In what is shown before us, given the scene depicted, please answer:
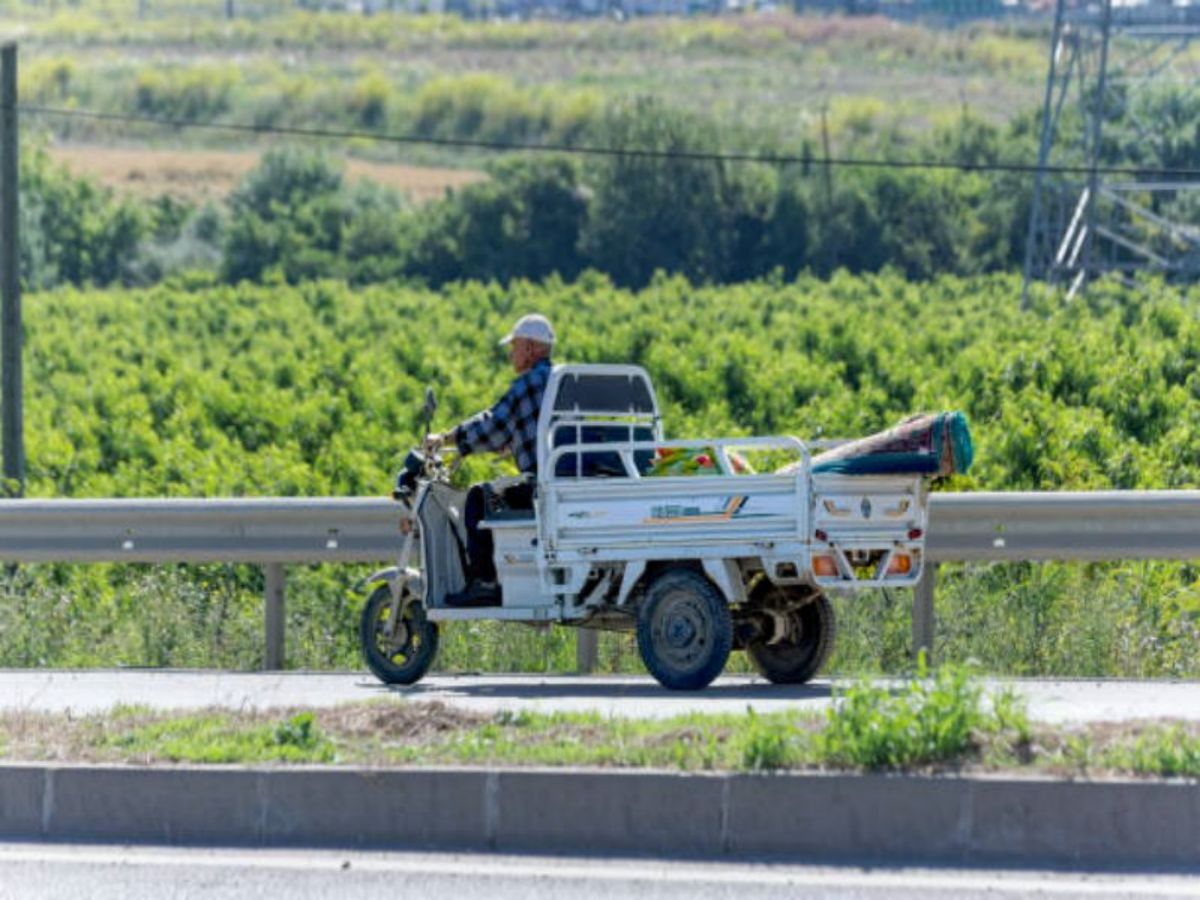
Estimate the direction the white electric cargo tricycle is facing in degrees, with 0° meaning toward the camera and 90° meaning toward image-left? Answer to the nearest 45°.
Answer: approximately 135°

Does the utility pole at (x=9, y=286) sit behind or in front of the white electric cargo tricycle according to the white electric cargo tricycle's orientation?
in front

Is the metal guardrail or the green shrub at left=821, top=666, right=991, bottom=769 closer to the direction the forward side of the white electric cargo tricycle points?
the metal guardrail

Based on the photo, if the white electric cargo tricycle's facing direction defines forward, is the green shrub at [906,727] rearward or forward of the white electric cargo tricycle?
rearward
